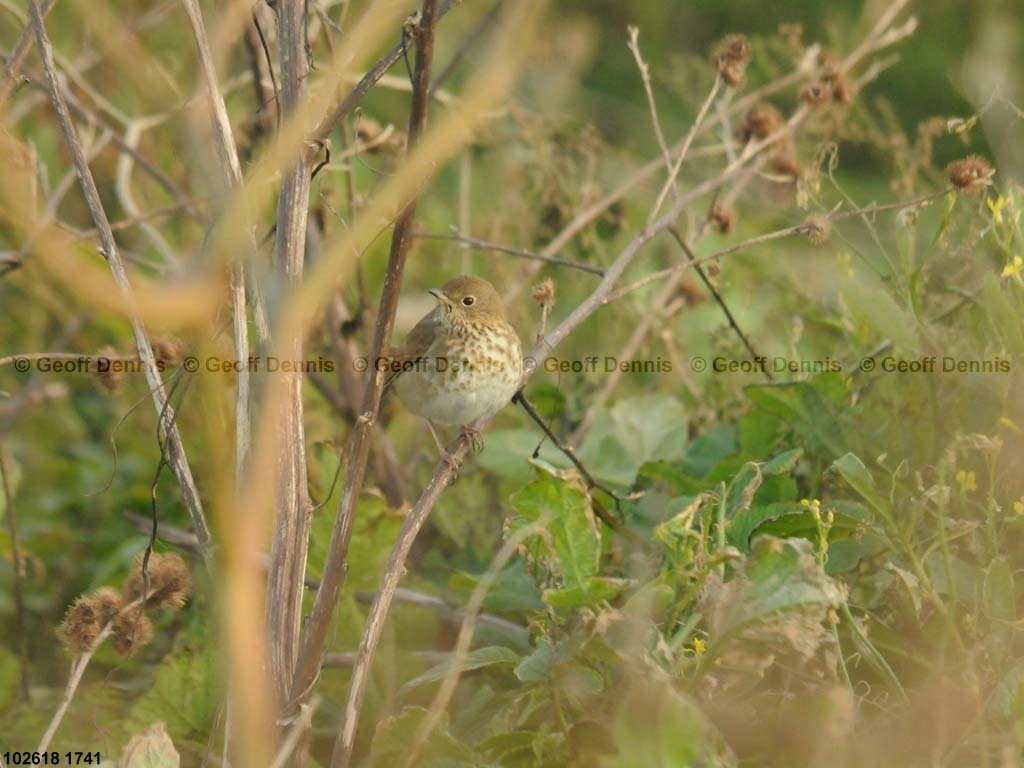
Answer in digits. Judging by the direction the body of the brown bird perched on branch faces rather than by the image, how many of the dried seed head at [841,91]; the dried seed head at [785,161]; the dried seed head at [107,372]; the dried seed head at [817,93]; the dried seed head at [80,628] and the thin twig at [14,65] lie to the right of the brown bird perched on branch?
3

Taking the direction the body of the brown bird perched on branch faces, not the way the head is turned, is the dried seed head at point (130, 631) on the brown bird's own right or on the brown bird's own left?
on the brown bird's own right

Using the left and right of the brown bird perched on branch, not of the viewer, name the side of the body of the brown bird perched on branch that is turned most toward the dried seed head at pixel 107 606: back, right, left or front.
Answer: right

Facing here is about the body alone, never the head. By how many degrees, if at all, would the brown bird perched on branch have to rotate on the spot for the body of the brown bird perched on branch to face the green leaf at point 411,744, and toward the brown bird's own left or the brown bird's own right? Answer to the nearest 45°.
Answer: approximately 45° to the brown bird's own right

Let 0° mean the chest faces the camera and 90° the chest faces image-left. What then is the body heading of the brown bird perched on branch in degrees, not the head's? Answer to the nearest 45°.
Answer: approximately 315°
